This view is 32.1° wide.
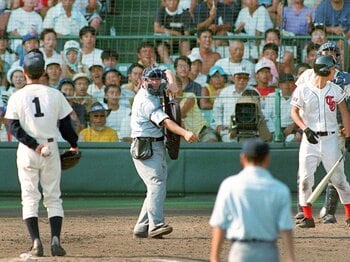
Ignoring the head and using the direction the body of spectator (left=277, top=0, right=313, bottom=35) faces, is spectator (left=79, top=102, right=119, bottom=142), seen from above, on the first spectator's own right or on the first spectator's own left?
on the first spectator's own right

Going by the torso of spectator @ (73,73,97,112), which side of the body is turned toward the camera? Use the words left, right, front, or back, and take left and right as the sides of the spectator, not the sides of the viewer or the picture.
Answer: front

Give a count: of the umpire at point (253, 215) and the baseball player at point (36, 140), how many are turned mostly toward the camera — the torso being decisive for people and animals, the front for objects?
0

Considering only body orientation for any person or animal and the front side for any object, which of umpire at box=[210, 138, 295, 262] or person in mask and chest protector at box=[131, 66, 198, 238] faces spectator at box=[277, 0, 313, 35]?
the umpire

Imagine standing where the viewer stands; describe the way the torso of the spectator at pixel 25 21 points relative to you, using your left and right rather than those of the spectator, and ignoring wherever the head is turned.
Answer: facing the viewer

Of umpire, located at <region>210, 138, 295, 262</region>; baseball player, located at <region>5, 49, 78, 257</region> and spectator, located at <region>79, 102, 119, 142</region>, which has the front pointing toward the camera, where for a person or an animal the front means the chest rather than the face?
the spectator

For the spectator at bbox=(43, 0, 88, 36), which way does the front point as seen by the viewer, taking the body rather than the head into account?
toward the camera

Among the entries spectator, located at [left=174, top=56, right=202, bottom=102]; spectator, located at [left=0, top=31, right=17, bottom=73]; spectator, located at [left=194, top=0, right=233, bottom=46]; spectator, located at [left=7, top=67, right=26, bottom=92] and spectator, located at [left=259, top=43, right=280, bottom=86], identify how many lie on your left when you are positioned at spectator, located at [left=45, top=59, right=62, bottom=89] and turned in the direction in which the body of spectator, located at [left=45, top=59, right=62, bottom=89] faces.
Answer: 3

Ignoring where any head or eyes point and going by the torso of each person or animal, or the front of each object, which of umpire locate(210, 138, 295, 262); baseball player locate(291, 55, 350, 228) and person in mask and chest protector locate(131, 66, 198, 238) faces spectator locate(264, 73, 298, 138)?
the umpire

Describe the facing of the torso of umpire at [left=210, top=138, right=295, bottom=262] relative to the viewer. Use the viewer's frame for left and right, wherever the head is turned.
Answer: facing away from the viewer

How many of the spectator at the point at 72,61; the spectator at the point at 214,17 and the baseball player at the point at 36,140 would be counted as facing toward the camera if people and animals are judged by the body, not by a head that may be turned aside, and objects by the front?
2
